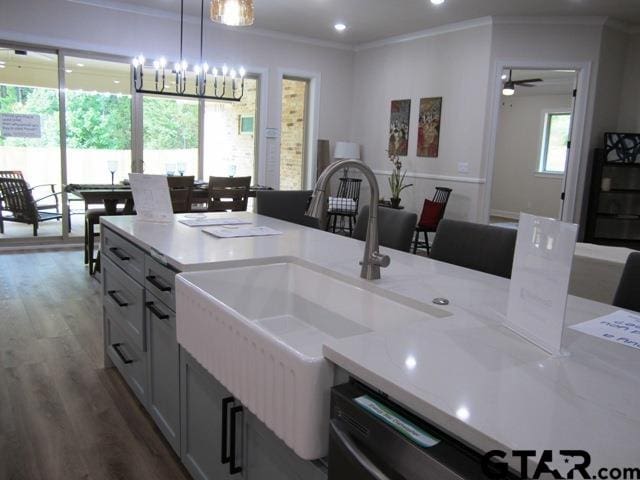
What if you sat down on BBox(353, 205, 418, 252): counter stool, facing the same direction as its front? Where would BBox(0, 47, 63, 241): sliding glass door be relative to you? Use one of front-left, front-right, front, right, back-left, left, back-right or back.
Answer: right

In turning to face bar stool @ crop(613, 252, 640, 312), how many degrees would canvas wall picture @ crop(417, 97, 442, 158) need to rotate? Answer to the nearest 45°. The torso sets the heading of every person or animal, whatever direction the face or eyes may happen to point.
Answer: approximately 45° to its left

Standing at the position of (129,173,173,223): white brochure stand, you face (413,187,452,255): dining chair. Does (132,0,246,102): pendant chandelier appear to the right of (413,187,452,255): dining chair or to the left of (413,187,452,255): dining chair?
left

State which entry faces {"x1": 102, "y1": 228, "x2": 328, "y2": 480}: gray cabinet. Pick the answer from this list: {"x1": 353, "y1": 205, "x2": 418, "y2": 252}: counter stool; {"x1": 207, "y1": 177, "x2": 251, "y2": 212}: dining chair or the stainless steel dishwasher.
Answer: {"x1": 353, "y1": 205, "x2": 418, "y2": 252}: counter stool

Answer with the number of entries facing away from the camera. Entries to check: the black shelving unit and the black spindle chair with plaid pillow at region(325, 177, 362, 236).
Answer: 0

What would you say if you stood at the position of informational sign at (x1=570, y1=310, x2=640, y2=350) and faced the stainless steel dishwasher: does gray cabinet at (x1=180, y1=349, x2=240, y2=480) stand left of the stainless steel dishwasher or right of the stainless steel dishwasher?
right

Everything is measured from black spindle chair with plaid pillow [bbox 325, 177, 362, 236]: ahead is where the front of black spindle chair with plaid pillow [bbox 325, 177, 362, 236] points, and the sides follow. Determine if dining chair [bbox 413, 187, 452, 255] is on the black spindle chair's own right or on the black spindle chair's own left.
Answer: on the black spindle chair's own left

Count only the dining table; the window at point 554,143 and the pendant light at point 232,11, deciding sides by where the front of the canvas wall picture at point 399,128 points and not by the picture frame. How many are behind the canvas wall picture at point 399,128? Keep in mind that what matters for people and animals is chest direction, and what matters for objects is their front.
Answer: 1

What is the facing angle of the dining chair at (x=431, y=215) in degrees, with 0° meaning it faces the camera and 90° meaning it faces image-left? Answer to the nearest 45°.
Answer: approximately 45°

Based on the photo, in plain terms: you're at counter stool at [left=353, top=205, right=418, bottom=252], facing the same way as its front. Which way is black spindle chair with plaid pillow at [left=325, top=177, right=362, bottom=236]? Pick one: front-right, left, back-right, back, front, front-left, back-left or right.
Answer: back-right

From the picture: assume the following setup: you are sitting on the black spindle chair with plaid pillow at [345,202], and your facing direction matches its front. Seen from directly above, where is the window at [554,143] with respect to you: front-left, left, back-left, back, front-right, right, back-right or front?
back

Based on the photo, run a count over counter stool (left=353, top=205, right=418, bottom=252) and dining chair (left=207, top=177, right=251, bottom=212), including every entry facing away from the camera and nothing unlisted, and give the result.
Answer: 1

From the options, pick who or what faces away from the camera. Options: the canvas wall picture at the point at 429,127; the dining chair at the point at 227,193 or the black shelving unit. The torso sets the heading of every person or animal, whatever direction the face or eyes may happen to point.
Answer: the dining chair

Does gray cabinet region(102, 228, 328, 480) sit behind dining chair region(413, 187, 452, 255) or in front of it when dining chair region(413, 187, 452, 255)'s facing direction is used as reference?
in front
